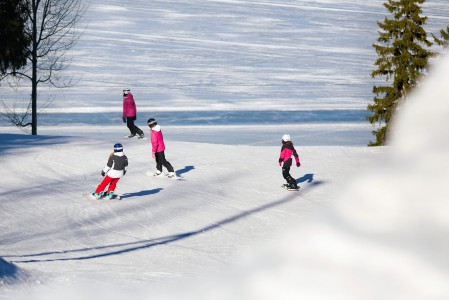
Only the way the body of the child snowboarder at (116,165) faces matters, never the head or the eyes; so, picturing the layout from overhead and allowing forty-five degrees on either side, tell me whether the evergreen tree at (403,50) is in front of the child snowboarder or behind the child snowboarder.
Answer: in front

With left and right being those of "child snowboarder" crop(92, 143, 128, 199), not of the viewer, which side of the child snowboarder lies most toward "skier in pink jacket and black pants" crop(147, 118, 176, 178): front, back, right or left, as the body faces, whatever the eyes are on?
front

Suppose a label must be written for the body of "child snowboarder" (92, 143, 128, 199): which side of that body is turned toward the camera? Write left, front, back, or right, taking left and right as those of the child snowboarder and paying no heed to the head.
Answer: back

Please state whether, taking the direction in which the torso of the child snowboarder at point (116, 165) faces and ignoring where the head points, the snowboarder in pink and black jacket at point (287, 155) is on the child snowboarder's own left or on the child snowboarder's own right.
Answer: on the child snowboarder's own right

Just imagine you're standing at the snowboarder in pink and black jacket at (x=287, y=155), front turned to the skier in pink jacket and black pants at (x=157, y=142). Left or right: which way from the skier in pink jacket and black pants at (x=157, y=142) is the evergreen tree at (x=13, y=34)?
right

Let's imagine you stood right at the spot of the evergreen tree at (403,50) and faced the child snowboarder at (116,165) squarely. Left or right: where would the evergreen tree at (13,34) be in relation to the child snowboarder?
right

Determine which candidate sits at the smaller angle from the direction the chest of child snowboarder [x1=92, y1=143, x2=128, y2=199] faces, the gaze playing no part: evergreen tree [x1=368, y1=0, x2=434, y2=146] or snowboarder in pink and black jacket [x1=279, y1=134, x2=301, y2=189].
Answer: the evergreen tree

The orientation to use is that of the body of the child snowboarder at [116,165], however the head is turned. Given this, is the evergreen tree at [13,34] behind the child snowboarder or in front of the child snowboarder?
in front
